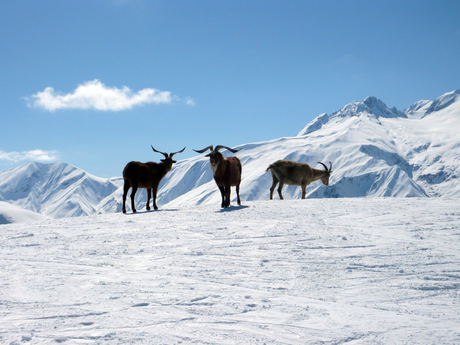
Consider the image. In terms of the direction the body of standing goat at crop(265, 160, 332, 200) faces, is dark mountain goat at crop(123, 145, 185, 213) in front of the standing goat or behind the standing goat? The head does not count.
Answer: behind

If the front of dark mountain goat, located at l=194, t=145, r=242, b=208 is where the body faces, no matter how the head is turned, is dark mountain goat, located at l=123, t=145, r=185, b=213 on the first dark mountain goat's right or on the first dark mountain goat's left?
on the first dark mountain goat's right

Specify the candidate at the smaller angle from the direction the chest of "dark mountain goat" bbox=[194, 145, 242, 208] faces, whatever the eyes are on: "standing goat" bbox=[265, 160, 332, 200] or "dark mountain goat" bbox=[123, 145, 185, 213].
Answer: the dark mountain goat

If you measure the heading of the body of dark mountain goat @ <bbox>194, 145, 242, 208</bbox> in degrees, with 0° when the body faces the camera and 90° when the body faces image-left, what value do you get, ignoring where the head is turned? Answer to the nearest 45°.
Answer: approximately 45°

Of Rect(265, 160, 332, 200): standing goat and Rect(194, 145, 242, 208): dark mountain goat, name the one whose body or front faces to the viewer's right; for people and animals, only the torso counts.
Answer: the standing goat

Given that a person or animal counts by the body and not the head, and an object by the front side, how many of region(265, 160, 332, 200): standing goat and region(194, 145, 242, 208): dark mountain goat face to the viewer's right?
1

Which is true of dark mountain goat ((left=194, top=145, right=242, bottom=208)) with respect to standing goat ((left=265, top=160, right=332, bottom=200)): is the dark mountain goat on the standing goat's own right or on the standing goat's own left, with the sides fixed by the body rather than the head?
on the standing goat's own right

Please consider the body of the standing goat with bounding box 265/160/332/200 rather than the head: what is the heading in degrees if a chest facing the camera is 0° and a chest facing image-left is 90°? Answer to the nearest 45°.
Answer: approximately 270°
